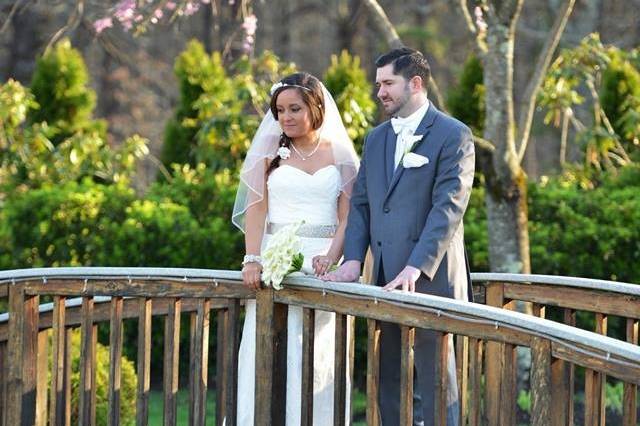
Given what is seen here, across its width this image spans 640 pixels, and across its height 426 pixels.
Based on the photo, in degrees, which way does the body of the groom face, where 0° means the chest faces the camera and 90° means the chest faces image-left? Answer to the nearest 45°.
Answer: approximately 45°

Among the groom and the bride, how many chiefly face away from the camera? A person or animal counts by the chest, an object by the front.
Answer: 0

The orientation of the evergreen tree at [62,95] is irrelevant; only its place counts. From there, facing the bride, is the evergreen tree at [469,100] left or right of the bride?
left

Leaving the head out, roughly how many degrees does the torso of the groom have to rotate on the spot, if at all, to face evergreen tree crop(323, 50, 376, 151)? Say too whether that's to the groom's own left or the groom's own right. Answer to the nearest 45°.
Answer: approximately 135° to the groom's own right

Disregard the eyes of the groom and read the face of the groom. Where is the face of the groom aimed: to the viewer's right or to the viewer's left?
to the viewer's left

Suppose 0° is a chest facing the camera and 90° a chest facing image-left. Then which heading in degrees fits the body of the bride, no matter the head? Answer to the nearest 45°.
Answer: approximately 0°

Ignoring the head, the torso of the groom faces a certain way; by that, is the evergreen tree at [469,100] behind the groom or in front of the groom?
behind

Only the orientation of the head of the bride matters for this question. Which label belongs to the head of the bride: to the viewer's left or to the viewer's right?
to the viewer's left

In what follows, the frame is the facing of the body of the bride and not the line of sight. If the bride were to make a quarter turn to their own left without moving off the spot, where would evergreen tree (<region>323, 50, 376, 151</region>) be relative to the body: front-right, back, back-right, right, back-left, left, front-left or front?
left
